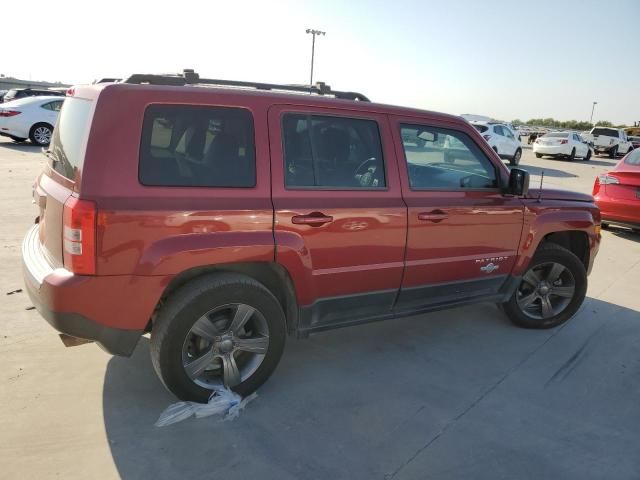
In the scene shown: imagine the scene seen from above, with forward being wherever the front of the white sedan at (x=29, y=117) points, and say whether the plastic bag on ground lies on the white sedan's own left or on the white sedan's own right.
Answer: on the white sedan's own right

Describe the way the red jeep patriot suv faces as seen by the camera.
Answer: facing away from the viewer and to the right of the viewer

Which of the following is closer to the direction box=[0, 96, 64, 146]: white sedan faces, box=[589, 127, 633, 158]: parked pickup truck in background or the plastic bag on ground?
the parked pickup truck in background

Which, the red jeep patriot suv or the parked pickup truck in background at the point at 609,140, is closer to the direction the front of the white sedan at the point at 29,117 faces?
the parked pickup truck in background

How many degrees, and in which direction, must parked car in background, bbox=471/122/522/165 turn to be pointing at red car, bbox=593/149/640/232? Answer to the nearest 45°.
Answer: approximately 135° to its right

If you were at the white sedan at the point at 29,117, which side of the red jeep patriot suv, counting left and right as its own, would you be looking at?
left

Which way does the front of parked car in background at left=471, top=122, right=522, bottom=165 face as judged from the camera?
facing away from the viewer and to the right of the viewer

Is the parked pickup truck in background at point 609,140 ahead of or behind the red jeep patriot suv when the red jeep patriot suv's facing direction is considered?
ahead

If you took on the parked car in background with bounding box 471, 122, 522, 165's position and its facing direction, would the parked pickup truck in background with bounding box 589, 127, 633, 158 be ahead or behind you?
ahead

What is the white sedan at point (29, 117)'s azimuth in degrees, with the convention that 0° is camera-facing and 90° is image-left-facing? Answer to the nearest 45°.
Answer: approximately 225°

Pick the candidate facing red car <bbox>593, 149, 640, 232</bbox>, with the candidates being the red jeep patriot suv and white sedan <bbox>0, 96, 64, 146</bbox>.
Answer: the red jeep patriot suv

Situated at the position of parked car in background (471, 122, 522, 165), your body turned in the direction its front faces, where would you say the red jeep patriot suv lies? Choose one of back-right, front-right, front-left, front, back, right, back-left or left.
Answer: back-right

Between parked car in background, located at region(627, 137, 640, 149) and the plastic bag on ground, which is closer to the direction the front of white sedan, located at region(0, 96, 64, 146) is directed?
the parked car in background
